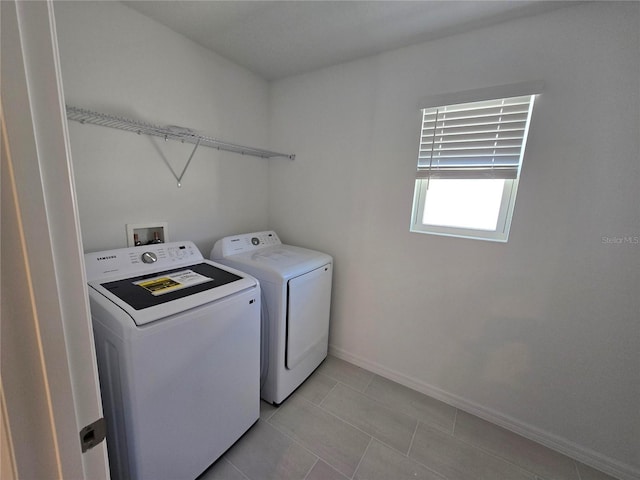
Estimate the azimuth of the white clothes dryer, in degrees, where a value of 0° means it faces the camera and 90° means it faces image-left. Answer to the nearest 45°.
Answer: approximately 315°

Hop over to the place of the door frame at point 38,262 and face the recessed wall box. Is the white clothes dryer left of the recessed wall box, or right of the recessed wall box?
right

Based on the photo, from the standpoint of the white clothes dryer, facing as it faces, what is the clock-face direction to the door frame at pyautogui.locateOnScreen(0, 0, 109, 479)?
The door frame is roughly at 2 o'clock from the white clothes dryer.

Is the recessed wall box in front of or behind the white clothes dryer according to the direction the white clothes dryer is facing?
behind

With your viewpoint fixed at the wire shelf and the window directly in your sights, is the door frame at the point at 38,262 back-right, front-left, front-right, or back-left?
front-right

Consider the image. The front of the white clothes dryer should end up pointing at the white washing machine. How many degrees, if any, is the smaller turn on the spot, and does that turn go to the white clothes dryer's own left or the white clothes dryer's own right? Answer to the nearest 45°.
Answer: approximately 90° to the white clothes dryer's own right

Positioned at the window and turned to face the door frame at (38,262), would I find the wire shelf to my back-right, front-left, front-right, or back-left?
front-right

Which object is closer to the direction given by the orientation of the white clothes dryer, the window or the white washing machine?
the window

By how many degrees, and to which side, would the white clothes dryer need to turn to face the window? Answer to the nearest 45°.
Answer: approximately 45° to its left
